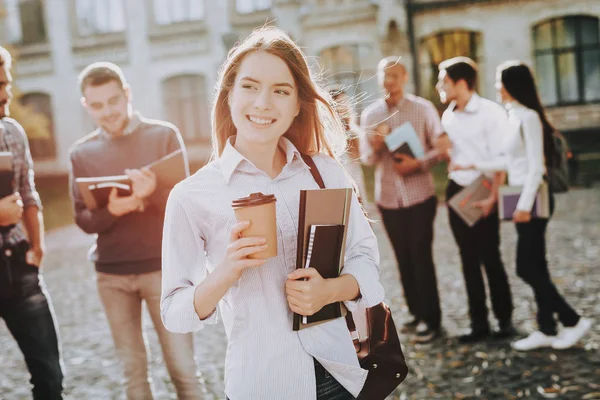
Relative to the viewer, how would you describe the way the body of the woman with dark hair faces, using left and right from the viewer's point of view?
facing to the left of the viewer

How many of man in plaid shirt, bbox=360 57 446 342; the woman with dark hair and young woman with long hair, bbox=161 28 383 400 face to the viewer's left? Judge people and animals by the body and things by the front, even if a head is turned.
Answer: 1

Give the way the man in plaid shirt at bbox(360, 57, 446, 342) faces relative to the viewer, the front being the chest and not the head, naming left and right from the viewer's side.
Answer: facing the viewer

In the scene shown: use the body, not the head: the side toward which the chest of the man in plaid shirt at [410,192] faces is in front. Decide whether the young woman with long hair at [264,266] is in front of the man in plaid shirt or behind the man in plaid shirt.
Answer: in front

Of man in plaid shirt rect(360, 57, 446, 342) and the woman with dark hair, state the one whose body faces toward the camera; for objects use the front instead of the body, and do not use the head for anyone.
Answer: the man in plaid shirt

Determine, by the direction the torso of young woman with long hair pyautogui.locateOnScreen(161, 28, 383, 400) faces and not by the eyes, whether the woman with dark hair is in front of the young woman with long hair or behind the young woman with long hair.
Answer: behind

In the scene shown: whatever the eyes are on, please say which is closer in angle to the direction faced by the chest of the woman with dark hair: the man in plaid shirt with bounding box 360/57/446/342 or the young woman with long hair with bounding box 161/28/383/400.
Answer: the man in plaid shirt

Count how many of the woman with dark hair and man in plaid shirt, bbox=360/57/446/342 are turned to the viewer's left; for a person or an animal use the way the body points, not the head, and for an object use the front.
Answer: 1

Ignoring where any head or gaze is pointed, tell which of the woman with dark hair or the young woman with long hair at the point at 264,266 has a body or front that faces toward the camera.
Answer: the young woman with long hair
